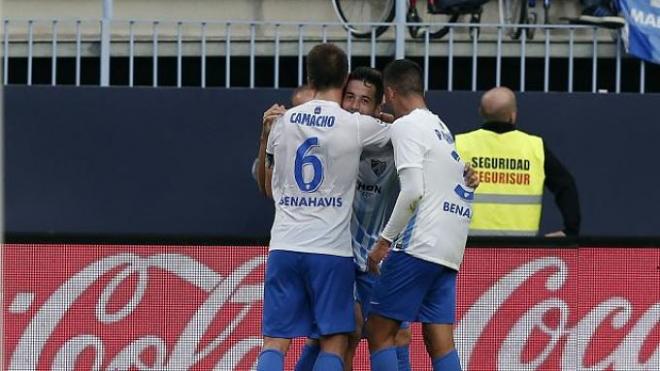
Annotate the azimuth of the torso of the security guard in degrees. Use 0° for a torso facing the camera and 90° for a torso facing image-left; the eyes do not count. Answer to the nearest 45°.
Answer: approximately 180°

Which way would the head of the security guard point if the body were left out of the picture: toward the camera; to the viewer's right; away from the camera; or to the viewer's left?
away from the camera
